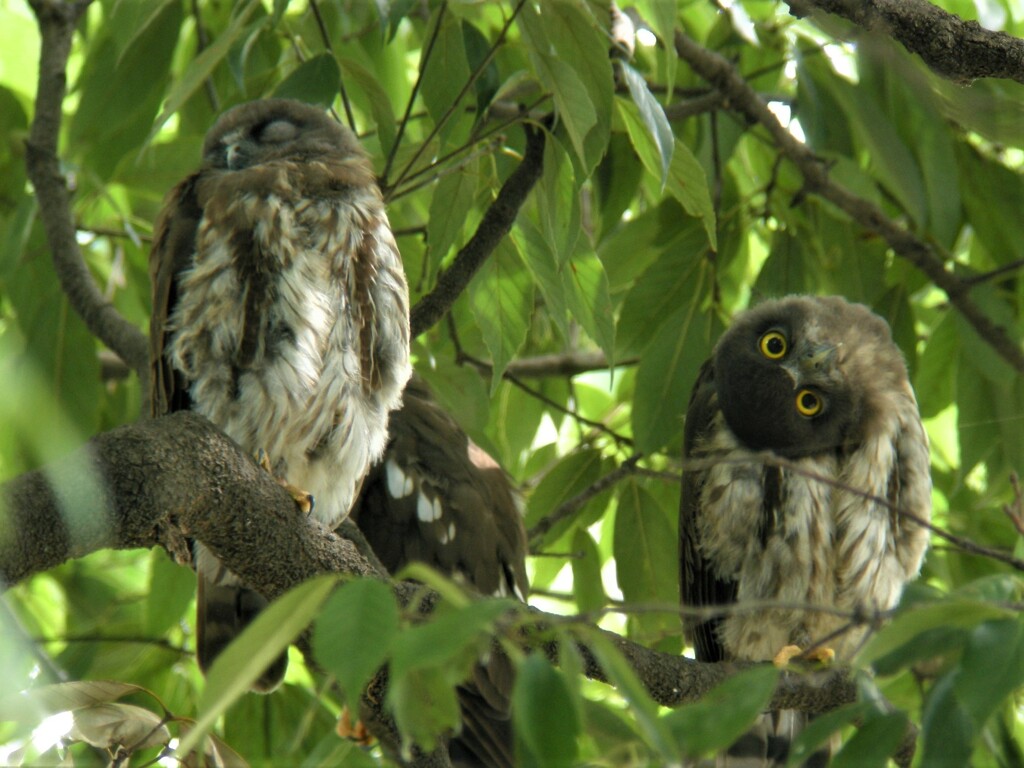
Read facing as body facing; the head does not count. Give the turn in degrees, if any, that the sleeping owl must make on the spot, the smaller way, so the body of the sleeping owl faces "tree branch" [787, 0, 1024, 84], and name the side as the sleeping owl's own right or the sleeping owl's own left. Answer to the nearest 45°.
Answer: approximately 45° to the sleeping owl's own left

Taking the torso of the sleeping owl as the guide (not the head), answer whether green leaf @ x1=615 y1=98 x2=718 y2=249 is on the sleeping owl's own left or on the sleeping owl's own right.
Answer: on the sleeping owl's own left

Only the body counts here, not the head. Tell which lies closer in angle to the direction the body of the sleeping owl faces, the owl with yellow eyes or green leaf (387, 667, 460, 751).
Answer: the green leaf

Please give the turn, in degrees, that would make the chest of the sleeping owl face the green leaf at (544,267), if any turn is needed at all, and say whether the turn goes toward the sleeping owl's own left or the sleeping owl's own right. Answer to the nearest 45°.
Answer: approximately 45° to the sleeping owl's own left

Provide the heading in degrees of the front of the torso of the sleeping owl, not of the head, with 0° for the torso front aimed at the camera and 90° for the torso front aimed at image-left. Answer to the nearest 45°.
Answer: approximately 0°

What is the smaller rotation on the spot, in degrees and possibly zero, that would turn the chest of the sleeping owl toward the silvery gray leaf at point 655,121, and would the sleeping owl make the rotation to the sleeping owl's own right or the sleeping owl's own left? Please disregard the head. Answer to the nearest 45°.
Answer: approximately 45° to the sleeping owl's own left

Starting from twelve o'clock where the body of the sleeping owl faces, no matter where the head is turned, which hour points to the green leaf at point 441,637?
The green leaf is roughly at 12 o'clock from the sleeping owl.
